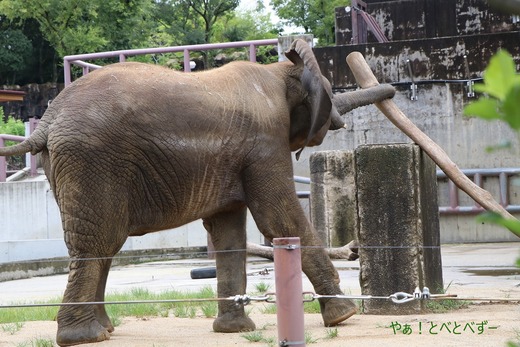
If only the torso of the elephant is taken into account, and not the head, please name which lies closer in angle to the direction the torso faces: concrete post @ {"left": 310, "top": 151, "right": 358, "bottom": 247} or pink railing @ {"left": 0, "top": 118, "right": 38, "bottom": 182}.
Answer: the concrete post

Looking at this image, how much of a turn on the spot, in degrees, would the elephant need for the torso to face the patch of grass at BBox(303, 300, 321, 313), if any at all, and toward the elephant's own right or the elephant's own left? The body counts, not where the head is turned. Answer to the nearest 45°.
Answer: approximately 45° to the elephant's own left

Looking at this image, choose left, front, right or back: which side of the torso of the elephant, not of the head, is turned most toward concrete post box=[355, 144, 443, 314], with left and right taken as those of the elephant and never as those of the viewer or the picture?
front

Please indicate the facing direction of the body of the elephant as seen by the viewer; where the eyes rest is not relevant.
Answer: to the viewer's right

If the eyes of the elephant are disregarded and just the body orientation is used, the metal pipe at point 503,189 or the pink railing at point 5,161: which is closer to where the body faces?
the metal pipe
